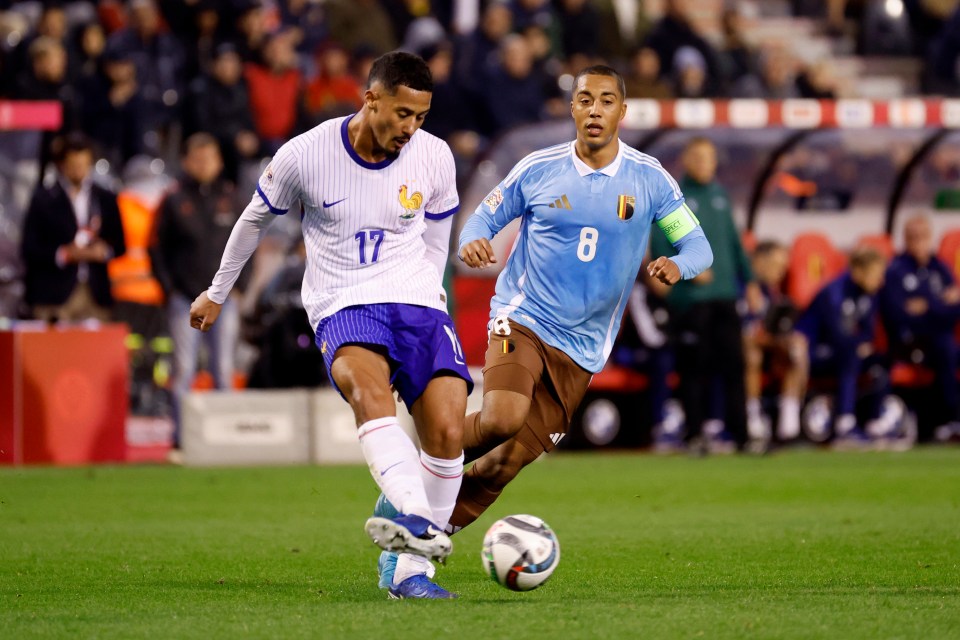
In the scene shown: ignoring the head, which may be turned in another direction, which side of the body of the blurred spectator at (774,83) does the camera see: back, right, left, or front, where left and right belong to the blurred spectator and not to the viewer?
front

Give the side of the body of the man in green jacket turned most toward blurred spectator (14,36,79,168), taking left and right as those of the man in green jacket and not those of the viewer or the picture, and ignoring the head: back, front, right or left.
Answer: right

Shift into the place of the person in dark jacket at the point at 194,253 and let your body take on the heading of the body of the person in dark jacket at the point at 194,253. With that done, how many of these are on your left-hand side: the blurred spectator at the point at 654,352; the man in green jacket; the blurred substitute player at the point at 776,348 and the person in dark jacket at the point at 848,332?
4

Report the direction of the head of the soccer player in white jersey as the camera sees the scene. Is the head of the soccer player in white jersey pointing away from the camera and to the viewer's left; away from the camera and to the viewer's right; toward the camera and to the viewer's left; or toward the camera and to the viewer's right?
toward the camera and to the viewer's right

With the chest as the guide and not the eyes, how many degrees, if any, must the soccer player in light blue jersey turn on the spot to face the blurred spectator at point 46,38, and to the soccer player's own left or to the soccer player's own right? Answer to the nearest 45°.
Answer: approximately 135° to the soccer player's own right

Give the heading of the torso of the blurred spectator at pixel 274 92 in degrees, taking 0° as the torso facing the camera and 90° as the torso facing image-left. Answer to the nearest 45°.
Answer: approximately 0°

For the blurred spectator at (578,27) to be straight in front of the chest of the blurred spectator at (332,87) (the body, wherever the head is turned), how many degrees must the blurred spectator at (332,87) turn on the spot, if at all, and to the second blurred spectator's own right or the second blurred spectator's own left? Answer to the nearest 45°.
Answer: approximately 135° to the second blurred spectator's own left

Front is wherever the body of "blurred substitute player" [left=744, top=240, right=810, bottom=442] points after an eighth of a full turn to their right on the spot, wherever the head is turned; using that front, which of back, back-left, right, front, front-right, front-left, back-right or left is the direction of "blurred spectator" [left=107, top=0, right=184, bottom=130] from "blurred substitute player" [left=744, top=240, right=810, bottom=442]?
front-right

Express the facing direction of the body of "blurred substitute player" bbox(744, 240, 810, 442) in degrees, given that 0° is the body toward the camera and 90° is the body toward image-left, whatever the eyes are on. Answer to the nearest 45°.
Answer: approximately 0°
